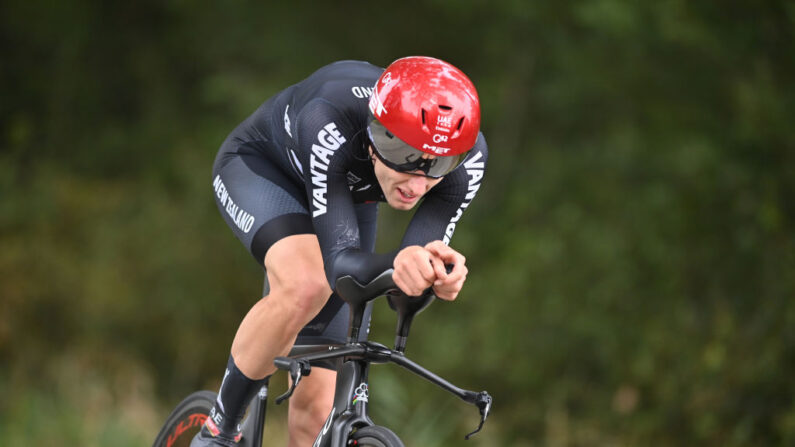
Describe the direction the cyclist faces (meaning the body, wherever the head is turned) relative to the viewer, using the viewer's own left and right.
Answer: facing the viewer and to the right of the viewer

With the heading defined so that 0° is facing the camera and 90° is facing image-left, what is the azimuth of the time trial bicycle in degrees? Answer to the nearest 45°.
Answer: approximately 315°

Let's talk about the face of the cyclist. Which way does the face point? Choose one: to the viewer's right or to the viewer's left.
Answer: to the viewer's right
